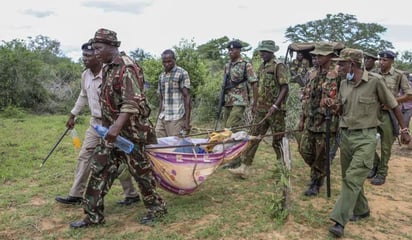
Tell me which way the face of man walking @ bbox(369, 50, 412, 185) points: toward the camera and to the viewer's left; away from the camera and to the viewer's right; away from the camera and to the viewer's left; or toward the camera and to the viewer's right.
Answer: toward the camera and to the viewer's left

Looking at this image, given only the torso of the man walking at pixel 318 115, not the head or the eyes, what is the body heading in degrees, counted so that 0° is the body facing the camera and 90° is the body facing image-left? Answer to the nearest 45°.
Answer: approximately 45°

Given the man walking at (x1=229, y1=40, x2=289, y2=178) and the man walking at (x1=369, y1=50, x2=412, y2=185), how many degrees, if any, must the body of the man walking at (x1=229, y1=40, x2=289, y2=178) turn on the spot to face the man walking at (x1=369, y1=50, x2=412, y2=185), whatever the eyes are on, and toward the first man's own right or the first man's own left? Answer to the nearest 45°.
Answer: approximately 135° to the first man's own left

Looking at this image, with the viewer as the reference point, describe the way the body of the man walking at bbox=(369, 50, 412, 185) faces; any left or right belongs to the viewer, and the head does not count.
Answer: facing the viewer and to the left of the viewer

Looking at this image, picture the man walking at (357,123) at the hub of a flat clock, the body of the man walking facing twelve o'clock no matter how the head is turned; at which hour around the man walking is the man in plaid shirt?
The man in plaid shirt is roughly at 2 o'clock from the man walking.

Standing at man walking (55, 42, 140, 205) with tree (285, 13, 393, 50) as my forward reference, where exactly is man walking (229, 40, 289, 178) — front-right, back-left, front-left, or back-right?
front-right

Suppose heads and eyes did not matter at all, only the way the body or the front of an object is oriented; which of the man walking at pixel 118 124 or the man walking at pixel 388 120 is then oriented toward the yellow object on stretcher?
the man walking at pixel 388 120

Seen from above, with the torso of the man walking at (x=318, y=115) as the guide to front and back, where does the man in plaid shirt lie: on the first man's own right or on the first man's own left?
on the first man's own right

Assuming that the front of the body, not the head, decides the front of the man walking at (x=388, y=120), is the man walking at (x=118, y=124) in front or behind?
in front

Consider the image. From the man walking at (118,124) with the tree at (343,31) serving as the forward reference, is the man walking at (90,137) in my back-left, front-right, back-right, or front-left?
front-left
